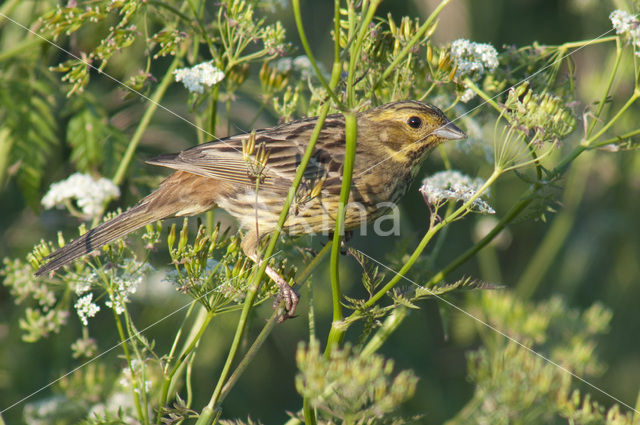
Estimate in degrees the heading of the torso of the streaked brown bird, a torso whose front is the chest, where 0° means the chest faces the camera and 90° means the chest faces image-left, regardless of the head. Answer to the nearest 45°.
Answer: approximately 270°

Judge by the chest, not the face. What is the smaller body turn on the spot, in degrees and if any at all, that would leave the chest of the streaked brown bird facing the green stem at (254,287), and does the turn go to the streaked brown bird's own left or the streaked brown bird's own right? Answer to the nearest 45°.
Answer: approximately 90° to the streaked brown bird's own right

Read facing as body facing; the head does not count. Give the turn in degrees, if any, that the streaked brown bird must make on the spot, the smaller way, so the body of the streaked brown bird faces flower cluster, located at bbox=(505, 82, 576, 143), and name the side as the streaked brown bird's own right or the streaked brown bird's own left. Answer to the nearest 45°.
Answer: approximately 45° to the streaked brown bird's own right

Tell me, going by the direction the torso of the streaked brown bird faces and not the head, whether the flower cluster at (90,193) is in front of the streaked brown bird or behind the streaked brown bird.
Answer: behind

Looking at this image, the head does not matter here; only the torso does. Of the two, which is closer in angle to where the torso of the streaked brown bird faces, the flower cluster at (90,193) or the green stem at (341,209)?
the green stem

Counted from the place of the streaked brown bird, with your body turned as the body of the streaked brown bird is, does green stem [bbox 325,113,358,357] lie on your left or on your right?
on your right

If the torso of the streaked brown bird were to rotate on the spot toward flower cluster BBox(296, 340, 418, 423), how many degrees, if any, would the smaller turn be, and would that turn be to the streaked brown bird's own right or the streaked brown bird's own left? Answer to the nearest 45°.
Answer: approximately 90° to the streaked brown bird's own right
